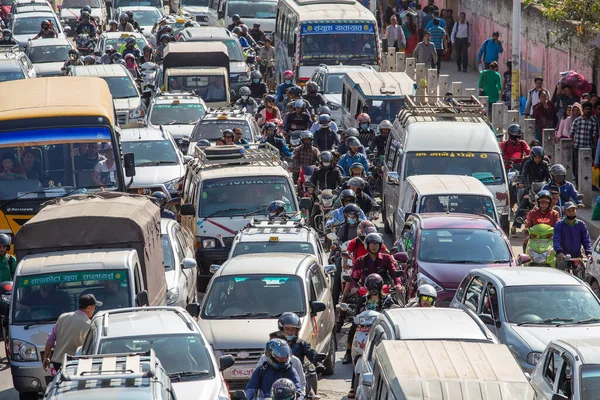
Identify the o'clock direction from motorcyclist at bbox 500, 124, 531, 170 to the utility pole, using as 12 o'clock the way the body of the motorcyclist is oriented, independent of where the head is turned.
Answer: The utility pole is roughly at 6 o'clock from the motorcyclist.

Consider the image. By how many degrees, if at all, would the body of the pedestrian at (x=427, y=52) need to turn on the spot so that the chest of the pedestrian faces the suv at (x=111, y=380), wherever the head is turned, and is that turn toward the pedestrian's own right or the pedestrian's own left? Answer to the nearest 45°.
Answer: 0° — they already face it

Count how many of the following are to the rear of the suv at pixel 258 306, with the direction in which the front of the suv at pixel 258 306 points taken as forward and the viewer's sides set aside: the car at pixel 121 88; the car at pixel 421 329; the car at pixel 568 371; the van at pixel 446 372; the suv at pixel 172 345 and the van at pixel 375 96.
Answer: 2

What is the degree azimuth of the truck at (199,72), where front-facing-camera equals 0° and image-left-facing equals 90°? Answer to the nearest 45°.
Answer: approximately 0°

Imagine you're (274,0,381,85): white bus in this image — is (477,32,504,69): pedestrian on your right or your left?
on your left

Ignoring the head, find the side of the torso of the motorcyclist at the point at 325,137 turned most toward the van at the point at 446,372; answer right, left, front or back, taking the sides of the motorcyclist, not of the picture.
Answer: front

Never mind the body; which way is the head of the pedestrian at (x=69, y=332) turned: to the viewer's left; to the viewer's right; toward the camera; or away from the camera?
to the viewer's right

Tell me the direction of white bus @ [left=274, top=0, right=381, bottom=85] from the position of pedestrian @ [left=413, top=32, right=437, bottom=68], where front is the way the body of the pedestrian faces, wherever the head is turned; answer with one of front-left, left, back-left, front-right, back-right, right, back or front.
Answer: front-right

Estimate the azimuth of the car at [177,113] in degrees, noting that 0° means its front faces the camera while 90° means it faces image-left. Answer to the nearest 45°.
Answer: approximately 0°
